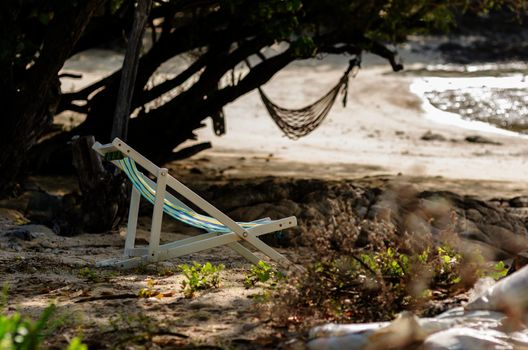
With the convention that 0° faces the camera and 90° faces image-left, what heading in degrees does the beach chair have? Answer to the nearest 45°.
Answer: approximately 270°

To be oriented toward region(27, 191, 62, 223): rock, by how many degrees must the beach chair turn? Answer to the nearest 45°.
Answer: approximately 135° to its left

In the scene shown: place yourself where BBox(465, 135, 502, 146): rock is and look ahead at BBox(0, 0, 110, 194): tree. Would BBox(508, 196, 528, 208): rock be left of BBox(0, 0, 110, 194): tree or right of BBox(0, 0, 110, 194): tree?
left

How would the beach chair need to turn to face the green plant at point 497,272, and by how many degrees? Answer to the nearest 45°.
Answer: approximately 45° to its right

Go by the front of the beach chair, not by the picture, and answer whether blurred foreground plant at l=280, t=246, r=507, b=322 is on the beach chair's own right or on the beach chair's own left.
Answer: on the beach chair's own right

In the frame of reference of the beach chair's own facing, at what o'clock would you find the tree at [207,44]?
The tree is roughly at 9 o'clock from the beach chair.

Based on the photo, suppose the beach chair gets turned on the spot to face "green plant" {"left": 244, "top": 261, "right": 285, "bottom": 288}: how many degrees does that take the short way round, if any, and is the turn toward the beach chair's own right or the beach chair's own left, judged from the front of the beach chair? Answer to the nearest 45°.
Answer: approximately 45° to the beach chair's own right

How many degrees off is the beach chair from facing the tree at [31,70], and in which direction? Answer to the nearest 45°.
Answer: approximately 135° to its left

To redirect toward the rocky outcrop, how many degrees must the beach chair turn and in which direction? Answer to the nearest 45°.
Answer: approximately 45° to its left
